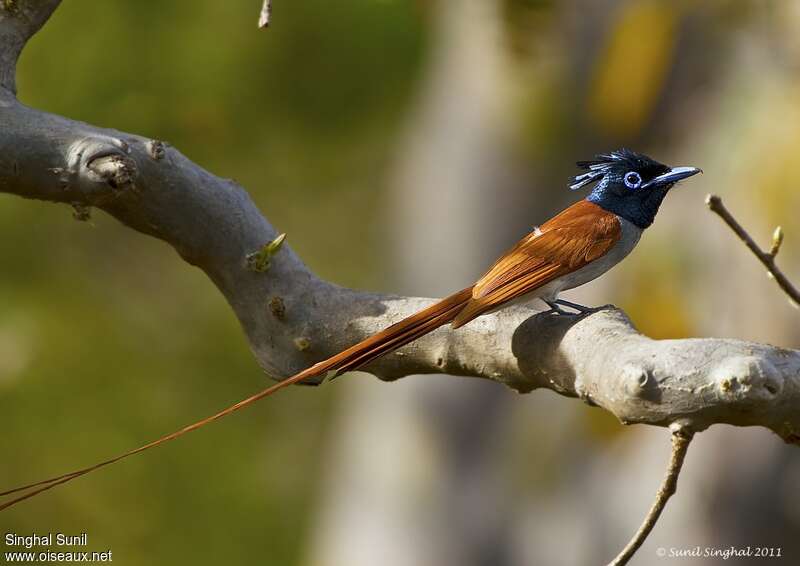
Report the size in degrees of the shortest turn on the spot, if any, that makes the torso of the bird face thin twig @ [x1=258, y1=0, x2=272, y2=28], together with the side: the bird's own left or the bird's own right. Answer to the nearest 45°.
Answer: approximately 135° to the bird's own right

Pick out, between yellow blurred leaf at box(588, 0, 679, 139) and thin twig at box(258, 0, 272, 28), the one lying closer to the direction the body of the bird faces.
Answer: the yellow blurred leaf

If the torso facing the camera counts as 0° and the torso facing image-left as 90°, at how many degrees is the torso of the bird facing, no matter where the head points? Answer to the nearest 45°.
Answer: approximately 270°

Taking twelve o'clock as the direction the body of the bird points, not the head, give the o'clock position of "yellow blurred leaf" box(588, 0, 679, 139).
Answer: The yellow blurred leaf is roughly at 10 o'clock from the bird.
